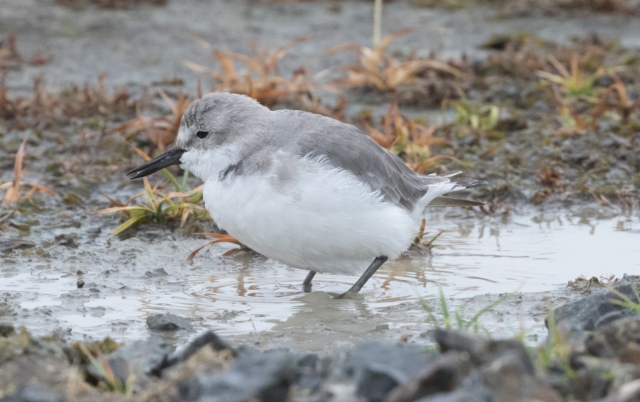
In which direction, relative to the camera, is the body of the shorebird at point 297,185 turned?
to the viewer's left

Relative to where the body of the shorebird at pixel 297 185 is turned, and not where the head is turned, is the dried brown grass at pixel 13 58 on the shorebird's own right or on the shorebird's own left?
on the shorebird's own right

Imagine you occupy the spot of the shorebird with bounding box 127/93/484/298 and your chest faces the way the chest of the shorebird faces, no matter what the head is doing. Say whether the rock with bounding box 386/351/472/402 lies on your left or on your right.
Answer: on your left

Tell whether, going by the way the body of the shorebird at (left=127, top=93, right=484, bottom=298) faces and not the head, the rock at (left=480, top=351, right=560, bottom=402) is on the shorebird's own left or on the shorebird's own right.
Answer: on the shorebird's own left

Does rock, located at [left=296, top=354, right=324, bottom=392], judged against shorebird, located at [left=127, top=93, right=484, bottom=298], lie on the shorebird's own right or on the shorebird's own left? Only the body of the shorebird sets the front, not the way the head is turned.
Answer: on the shorebird's own left

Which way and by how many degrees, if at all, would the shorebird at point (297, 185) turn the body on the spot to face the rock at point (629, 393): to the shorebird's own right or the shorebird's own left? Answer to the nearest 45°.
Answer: approximately 135° to the shorebird's own left

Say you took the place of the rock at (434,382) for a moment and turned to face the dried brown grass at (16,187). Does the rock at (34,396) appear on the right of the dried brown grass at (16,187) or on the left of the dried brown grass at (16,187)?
left

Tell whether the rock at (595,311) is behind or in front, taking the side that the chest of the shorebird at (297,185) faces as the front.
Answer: behind

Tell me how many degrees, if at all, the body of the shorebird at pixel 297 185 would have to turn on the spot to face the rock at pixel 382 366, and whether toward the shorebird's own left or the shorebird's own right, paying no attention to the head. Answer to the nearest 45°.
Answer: approximately 90° to the shorebird's own left

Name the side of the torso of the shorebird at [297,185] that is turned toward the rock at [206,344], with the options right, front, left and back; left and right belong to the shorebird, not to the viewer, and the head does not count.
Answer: left

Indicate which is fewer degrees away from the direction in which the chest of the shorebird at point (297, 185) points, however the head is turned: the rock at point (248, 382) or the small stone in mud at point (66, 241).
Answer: the small stone in mud

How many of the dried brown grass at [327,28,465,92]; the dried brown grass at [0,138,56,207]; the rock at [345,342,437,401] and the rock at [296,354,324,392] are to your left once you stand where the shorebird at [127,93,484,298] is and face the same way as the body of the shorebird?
2

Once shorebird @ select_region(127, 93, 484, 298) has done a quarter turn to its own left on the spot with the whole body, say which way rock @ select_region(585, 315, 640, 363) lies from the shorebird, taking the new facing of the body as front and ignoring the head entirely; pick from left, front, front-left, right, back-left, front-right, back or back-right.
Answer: front-left

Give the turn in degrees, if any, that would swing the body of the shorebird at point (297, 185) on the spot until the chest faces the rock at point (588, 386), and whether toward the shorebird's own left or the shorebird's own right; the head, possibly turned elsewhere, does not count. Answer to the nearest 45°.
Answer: approximately 135° to the shorebird's own left
